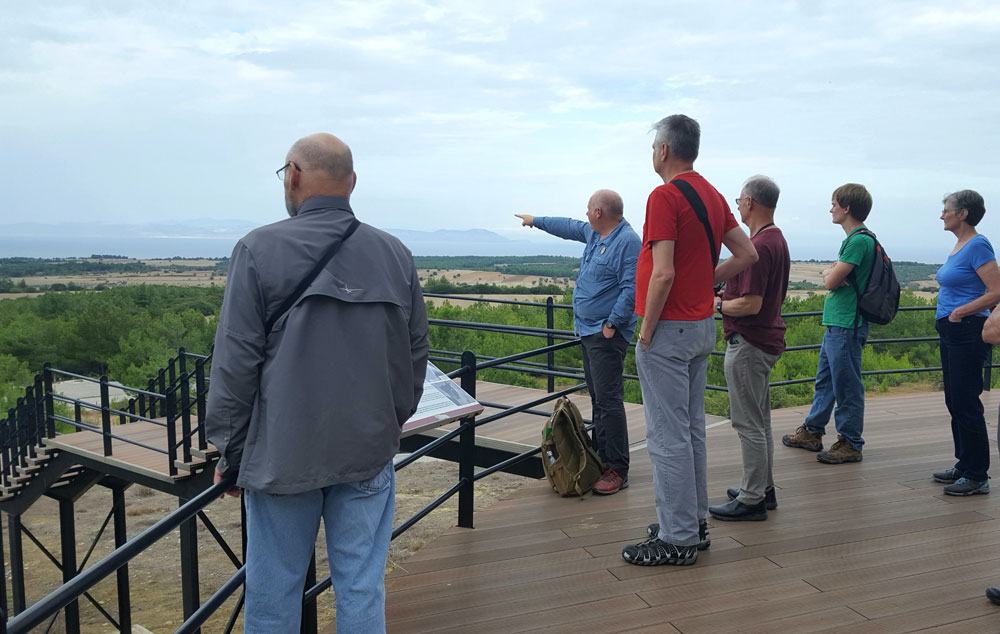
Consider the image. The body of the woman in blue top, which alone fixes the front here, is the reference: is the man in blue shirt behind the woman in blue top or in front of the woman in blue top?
in front

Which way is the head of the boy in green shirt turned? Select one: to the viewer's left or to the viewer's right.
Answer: to the viewer's left

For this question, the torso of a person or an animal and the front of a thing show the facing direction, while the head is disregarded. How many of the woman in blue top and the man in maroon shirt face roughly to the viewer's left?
2

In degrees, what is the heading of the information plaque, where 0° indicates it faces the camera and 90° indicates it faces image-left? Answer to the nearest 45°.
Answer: approximately 315°

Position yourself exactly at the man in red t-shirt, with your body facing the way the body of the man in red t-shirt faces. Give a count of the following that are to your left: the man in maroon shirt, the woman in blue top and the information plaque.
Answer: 1

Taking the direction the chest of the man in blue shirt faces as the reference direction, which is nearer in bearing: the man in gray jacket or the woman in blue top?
the man in gray jacket

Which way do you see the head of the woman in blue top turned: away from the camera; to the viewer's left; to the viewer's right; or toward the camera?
to the viewer's left

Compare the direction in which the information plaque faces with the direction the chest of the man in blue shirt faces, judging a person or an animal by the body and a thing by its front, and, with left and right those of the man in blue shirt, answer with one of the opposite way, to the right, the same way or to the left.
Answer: to the left

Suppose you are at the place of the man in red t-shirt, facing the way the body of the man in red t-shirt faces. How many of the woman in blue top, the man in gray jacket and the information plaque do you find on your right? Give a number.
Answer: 1

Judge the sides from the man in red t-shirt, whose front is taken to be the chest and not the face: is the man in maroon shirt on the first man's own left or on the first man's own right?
on the first man's own right

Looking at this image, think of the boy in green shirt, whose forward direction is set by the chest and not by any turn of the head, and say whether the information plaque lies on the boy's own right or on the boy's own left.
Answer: on the boy's own left

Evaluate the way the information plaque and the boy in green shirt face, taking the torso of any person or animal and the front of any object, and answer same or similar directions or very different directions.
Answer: very different directions

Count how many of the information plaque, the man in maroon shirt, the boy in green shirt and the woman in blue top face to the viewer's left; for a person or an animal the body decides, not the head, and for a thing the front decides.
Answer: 3

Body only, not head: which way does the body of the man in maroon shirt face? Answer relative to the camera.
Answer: to the viewer's left
